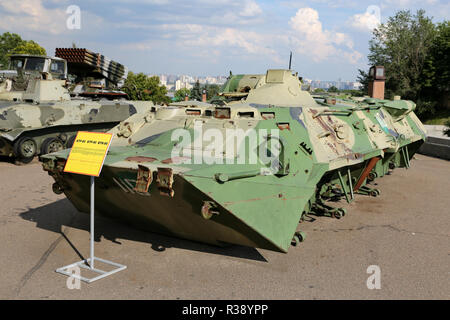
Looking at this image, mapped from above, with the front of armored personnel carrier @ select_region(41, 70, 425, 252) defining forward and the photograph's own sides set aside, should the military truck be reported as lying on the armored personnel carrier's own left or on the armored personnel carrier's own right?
on the armored personnel carrier's own right

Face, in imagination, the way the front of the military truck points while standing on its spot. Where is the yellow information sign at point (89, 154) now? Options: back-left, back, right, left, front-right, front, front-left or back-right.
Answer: front-left

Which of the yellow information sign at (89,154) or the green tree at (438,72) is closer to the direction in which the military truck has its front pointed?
the yellow information sign

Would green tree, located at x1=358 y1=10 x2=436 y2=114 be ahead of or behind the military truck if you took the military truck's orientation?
behind

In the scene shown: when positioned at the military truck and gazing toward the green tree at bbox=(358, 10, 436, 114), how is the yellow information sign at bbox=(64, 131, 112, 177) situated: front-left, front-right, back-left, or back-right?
back-right

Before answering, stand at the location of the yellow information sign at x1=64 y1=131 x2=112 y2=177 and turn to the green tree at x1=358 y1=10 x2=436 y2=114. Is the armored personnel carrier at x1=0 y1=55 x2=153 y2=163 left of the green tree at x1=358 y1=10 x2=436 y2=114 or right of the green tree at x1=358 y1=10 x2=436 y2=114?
left

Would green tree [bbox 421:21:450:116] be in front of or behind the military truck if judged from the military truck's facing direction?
behind

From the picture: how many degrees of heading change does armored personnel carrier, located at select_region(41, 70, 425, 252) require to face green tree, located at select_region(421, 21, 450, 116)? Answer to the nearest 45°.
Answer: approximately 180°

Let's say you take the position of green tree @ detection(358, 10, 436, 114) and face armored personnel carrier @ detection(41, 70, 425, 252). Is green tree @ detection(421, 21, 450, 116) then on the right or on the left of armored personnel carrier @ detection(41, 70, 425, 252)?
left

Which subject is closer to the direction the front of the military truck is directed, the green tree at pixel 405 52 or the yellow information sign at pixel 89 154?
the yellow information sign

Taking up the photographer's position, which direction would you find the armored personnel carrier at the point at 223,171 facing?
facing the viewer and to the left of the viewer

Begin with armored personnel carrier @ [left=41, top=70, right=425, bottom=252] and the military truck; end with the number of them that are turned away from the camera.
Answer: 0

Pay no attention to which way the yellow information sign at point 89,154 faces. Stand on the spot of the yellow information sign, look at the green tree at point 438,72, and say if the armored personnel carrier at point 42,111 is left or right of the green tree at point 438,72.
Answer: left
